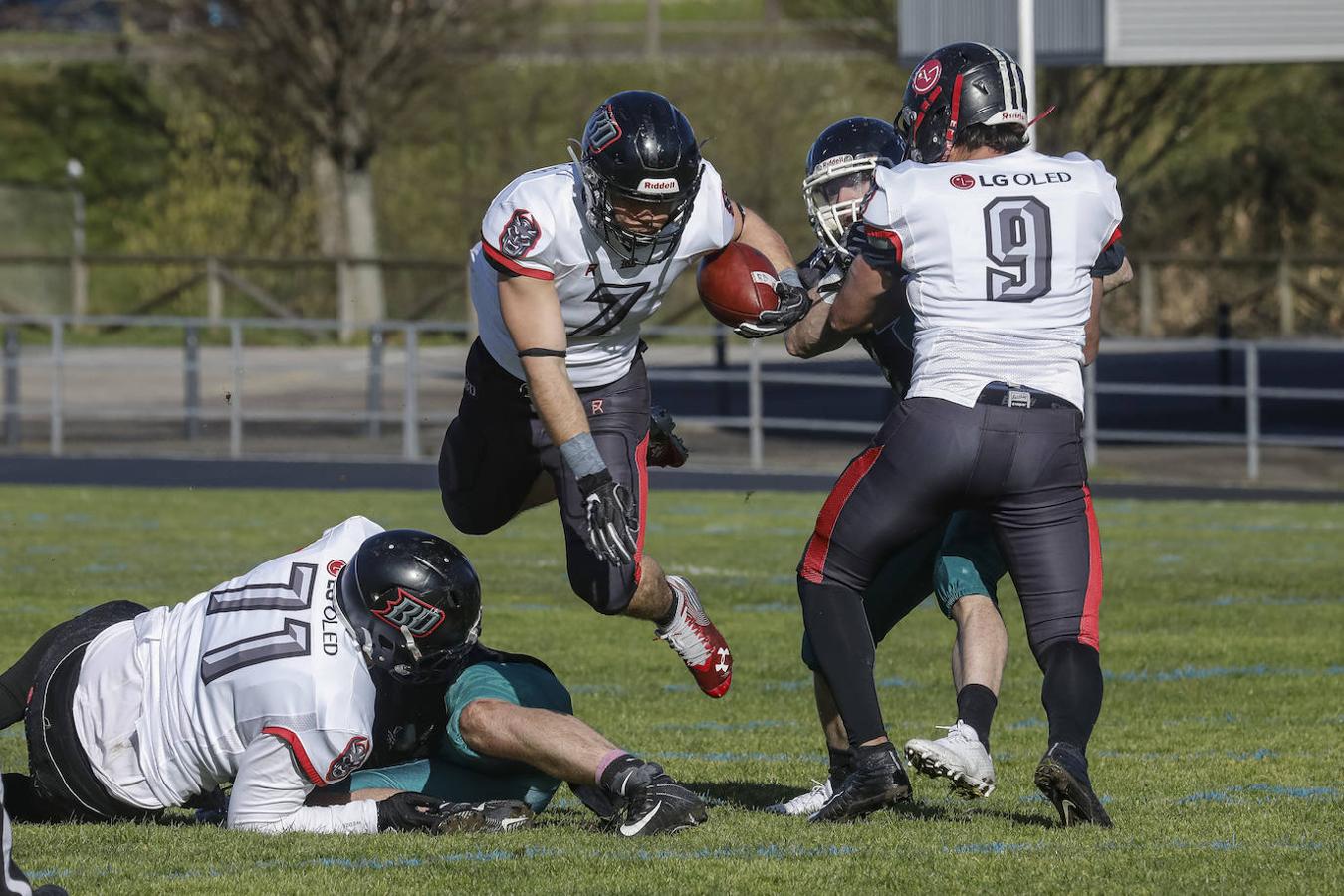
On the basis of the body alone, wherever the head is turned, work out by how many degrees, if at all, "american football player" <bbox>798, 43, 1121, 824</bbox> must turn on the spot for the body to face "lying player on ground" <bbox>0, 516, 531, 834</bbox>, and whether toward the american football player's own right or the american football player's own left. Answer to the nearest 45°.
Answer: approximately 90° to the american football player's own left

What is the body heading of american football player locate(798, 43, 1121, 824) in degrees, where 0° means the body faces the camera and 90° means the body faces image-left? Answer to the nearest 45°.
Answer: approximately 180°

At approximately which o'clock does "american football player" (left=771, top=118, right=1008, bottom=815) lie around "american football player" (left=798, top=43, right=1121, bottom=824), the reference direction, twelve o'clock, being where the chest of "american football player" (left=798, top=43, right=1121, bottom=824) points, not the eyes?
"american football player" (left=771, top=118, right=1008, bottom=815) is roughly at 11 o'clock from "american football player" (left=798, top=43, right=1121, bottom=824).

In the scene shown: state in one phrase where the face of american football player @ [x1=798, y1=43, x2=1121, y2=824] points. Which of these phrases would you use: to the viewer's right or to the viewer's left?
to the viewer's left

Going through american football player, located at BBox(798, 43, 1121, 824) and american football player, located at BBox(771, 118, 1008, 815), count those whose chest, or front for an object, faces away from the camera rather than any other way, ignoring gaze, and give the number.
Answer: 1

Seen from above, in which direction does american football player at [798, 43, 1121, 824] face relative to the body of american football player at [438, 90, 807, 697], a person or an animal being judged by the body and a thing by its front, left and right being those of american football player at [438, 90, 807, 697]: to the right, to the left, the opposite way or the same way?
the opposite way

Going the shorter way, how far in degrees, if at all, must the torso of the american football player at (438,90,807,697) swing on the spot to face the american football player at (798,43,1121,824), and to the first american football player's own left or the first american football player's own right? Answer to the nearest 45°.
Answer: approximately 45° to the first american football player's own left

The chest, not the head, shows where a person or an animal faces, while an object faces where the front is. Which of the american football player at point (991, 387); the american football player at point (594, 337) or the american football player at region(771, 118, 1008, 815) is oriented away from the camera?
the american football player at point (991, 387)

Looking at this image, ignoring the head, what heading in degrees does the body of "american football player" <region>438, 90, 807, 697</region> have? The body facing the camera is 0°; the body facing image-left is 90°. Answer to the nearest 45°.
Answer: approximately 0°

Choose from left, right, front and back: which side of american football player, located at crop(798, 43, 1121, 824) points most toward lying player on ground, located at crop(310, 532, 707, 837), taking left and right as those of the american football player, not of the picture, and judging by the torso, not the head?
left

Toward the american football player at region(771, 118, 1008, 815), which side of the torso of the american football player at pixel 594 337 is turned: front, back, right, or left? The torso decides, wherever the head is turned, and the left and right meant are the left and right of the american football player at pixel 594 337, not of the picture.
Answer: left
